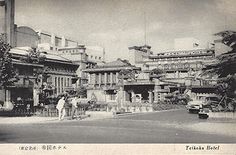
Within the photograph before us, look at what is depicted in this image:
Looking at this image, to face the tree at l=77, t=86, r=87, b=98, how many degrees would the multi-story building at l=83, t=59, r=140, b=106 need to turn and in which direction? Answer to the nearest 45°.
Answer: approximately 135° to its right

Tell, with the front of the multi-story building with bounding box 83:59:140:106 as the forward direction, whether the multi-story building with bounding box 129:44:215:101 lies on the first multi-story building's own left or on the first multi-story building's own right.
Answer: on the first multi-story building's own left

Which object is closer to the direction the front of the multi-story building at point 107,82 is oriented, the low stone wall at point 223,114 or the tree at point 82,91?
the low stone wall

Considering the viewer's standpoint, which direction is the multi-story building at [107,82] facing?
facing the viewer

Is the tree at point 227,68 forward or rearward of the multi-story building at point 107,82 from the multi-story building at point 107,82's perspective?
forward

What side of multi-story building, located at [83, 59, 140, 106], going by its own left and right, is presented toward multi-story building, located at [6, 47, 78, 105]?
right

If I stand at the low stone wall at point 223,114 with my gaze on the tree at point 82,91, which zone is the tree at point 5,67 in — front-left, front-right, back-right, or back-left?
front-left

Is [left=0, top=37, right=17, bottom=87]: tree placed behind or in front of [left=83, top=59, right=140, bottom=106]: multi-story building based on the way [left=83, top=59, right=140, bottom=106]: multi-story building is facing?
in front

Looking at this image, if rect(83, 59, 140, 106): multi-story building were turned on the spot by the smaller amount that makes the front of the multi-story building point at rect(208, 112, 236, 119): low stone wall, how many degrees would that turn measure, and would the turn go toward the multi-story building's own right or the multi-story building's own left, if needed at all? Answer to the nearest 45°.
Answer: approximately 45° to the multi-story building's own left
